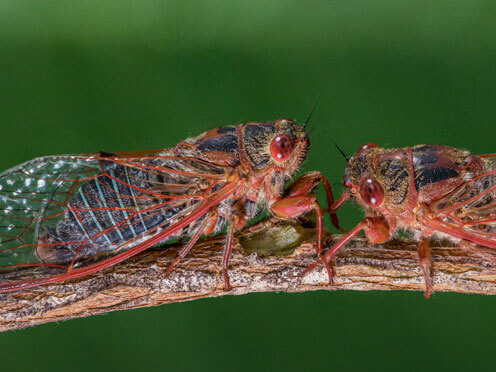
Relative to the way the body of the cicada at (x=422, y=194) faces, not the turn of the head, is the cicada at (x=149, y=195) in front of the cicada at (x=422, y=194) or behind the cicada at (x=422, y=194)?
in front

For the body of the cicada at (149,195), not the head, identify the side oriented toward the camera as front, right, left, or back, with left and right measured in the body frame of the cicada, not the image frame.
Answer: right

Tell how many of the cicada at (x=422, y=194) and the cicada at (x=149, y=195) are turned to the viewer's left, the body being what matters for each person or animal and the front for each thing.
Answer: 1

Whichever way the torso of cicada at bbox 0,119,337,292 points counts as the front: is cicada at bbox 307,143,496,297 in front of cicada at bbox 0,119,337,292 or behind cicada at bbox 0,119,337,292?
in front

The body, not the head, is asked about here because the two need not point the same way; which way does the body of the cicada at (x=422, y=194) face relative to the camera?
to the viewer's left
